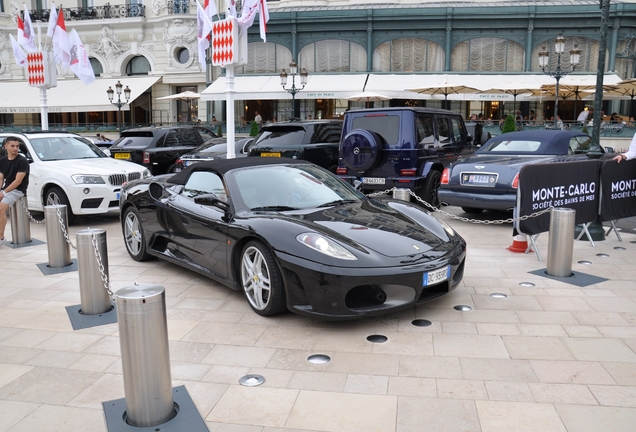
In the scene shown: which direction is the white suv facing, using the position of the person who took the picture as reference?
facing the viewer and to the right of the viewer

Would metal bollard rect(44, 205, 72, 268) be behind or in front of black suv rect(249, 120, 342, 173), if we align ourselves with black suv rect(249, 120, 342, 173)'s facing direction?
behind

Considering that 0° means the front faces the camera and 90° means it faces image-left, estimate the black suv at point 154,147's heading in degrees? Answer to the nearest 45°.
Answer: approximately 225°

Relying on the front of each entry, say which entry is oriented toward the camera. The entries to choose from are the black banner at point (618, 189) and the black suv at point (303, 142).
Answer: the black banner

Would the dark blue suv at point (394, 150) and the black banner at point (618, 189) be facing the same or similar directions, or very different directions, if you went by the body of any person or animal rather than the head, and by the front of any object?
very different directions

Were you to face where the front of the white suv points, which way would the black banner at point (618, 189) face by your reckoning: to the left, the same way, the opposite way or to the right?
to the right

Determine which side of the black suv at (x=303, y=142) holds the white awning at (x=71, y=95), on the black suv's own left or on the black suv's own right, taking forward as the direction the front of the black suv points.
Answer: on the black suv's own left

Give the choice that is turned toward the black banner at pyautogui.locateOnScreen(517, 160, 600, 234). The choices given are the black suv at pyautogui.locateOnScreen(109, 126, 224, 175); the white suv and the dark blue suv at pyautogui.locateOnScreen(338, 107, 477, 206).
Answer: the white suv

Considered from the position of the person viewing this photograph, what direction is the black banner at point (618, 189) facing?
facing the viewer

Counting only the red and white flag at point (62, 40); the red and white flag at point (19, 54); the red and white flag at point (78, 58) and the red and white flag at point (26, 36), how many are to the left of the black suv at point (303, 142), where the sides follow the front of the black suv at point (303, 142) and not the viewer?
4

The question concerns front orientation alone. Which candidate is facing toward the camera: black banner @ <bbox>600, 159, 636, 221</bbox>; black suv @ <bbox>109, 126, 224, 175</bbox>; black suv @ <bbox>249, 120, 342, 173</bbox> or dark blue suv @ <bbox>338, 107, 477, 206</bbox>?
the black banner

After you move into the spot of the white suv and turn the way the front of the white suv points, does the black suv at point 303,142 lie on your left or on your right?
on your left

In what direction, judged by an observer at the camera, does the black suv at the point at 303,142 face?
facing away from the viewer and to the right of the viewer

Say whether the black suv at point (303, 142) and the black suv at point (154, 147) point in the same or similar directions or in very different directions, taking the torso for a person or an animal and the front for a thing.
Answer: same or similar directions

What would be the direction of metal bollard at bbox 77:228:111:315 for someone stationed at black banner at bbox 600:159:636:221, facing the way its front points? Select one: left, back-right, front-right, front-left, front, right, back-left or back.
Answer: front-right

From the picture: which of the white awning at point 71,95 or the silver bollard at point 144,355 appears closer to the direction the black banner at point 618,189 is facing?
the silver bollard

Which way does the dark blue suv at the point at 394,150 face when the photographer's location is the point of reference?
facing away from the viewer and to the right of the viewer

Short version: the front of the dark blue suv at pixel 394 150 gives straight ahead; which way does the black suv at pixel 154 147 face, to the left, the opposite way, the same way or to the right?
the same way

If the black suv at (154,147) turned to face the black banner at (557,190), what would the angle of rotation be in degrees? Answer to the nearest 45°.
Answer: approximately 90° to its right

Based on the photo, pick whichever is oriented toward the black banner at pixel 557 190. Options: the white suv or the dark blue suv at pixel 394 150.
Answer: the white suv

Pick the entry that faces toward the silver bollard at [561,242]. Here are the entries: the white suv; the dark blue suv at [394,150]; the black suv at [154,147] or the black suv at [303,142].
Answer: the white suv

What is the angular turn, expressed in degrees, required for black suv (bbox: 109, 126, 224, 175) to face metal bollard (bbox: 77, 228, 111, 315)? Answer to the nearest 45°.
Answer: approximately 135° to its right

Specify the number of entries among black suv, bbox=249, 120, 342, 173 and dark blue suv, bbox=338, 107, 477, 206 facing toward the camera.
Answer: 0

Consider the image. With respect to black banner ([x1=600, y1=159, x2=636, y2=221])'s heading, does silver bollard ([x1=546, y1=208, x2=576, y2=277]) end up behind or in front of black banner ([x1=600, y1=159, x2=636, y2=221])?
in front
